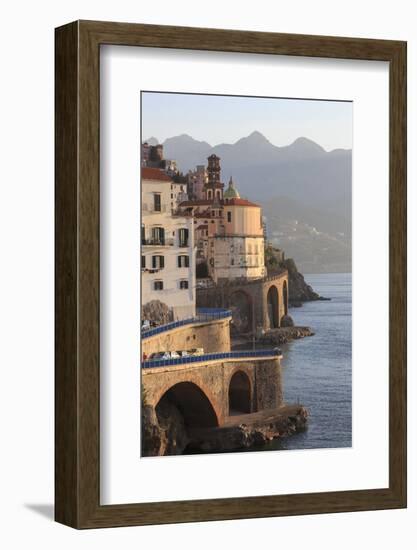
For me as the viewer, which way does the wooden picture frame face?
facing the viewer and to the right of the viewer
